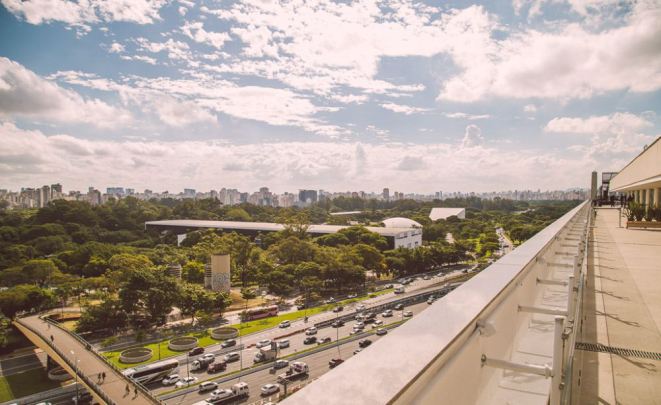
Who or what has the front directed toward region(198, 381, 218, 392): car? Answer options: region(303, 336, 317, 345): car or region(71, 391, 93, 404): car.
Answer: region(303, 336, 317, 345): car

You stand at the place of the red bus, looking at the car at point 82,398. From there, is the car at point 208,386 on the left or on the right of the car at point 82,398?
left

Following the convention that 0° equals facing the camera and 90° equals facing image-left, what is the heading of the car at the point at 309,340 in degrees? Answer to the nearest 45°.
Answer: approximately 45°

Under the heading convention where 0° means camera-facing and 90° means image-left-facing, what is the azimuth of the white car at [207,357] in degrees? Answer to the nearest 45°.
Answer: approximately 45°

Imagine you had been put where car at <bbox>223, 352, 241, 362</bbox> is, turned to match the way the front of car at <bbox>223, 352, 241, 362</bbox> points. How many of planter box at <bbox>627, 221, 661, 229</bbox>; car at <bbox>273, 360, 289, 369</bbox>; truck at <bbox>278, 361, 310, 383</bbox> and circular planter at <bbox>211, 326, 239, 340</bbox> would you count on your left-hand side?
3

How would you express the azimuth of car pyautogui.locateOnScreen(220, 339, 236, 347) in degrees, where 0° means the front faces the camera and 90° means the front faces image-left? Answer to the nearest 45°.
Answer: approximately 45°
